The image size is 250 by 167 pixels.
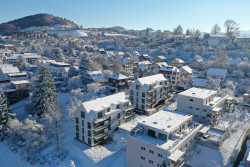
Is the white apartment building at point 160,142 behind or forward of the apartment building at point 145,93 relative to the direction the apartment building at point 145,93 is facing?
forward

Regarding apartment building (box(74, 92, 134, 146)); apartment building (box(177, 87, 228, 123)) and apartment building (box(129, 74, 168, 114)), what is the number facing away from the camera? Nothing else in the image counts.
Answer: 0

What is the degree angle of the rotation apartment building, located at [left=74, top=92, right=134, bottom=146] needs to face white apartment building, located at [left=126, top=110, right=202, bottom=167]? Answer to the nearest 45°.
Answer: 0° — it already faces it

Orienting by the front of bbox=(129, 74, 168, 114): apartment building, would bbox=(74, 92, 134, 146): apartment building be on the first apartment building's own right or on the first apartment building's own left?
on the first apartment building's own right

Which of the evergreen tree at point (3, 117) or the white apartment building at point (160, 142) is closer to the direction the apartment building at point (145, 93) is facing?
the white apartment building
